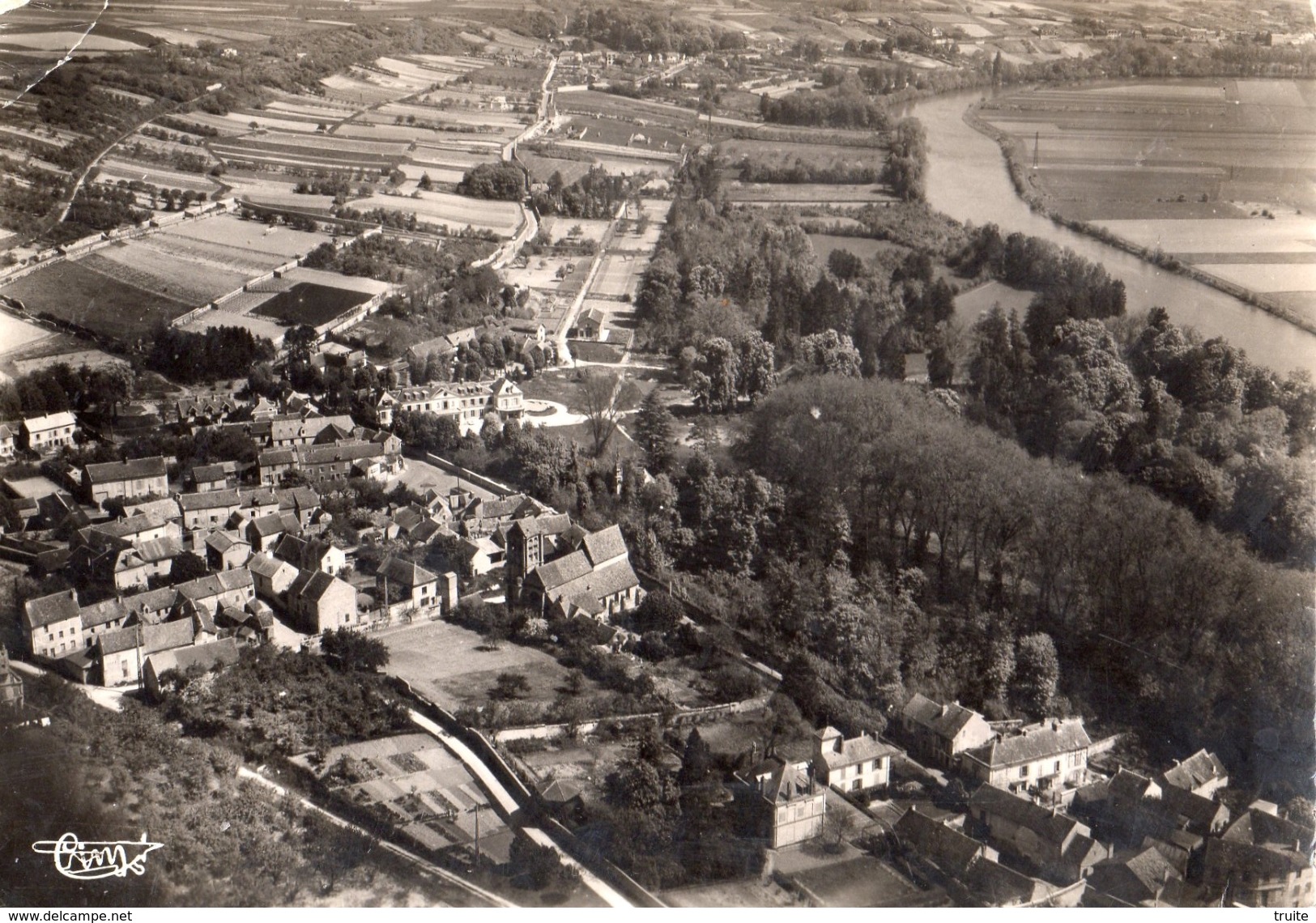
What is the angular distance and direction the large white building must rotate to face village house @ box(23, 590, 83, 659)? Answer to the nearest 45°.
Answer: approximately 45° to its right

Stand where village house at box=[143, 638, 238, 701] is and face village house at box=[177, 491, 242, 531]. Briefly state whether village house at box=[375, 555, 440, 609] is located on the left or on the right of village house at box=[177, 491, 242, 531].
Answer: right

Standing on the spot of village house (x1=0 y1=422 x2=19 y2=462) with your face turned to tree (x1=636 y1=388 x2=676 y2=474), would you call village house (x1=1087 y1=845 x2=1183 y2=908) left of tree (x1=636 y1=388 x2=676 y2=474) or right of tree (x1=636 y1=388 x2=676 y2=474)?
right

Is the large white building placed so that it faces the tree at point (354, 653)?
yes

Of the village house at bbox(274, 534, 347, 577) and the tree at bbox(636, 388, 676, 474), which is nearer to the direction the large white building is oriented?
the village house

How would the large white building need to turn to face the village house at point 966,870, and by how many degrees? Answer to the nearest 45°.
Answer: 0° — it already faces it

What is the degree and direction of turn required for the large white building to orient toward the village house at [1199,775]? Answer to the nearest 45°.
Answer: approximately 45° to its left

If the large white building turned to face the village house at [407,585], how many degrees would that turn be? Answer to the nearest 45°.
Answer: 0° — it already faces it

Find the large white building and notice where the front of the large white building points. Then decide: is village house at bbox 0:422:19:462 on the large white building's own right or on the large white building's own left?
on the large white building's own right

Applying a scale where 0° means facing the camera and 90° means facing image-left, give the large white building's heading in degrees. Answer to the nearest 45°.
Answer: approximately 0°

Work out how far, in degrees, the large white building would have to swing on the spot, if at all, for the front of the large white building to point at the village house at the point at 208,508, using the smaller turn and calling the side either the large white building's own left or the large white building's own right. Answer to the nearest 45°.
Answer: approximately 45° to the large white building's own right
